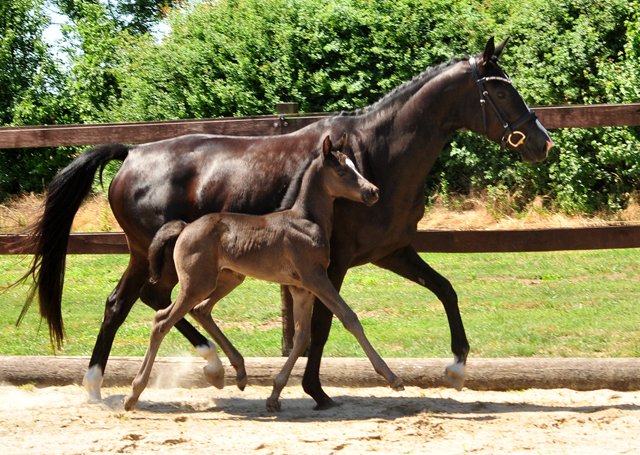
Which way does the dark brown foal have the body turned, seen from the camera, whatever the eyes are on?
to the viewer's right

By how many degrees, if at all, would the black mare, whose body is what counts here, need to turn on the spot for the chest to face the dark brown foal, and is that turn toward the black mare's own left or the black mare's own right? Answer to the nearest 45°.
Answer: approximately 135° to the black mare's own right

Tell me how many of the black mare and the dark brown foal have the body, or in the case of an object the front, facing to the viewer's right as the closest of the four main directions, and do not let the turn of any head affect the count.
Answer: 2

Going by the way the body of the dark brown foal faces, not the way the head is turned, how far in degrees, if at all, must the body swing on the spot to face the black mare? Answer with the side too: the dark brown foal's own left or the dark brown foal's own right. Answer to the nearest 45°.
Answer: approximately 45° to the dark brown foal's own left

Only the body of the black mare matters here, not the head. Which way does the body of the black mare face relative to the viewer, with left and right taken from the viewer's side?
facing to the right of the viewer
